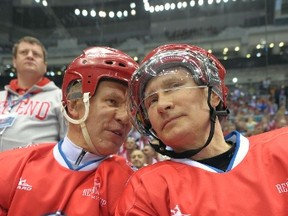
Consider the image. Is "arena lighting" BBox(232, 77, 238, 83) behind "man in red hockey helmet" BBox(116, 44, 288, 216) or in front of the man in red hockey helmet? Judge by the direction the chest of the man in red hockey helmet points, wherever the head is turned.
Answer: behind

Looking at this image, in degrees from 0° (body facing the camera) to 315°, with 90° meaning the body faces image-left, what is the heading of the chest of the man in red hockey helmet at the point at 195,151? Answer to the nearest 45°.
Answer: approximately 0°
